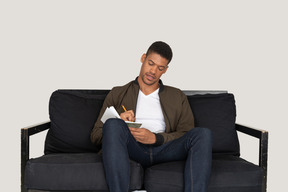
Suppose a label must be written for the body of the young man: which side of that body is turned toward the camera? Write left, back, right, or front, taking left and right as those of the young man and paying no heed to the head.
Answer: front

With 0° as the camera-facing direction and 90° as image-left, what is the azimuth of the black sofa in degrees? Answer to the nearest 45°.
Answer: approximately 0°
